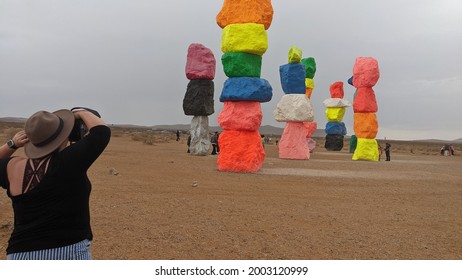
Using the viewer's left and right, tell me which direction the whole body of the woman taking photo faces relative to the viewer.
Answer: facing away from the viewer and to the right of the viewer

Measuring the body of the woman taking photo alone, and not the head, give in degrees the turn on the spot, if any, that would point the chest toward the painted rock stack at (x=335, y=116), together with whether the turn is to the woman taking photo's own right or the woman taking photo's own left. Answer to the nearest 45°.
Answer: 0° — they already face it

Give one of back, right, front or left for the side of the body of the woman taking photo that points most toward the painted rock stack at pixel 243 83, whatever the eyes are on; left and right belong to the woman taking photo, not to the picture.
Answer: front

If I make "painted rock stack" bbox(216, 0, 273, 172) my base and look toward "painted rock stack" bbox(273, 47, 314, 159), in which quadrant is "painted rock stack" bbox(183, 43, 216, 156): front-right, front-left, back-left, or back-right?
front-left

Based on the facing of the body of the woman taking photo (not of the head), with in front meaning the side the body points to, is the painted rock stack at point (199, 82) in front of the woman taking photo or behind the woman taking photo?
in front

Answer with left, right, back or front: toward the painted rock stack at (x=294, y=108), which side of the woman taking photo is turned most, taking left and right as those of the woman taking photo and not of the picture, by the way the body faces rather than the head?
front

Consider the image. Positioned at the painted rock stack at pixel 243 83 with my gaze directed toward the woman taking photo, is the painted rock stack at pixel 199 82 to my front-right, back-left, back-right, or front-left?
back-right

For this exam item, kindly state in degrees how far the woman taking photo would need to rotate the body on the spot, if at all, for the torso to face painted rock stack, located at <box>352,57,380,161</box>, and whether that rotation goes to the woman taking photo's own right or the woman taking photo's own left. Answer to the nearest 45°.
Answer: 0° — they already face it
